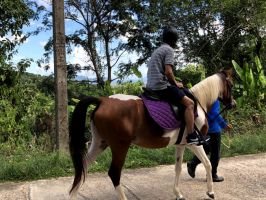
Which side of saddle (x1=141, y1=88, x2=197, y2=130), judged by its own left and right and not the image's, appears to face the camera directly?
right

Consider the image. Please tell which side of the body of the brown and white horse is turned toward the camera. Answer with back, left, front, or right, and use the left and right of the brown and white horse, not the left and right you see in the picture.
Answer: right

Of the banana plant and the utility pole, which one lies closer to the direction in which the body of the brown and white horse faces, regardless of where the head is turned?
the banana plant

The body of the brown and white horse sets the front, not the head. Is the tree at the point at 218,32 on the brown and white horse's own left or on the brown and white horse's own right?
on the brown and white horse's own left

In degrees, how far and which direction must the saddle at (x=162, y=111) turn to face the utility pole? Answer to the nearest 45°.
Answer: approximately 135° to its left

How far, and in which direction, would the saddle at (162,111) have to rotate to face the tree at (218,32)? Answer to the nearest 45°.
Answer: approximately 90° to its left
